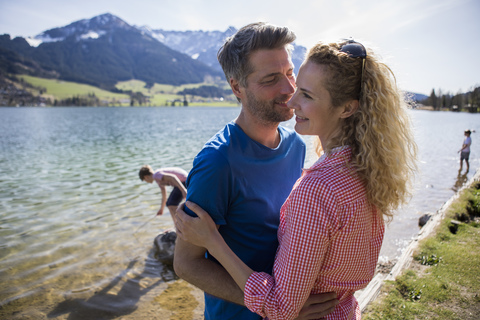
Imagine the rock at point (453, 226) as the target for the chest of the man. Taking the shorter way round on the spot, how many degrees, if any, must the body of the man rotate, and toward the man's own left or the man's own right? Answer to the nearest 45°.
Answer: approximately 90° to the man's own left

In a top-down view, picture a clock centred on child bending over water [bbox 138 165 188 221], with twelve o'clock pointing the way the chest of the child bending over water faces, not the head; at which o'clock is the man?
The man is roughly at 9 o'clock from the child bending over water.

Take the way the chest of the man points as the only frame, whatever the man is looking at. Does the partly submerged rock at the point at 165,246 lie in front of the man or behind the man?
behind

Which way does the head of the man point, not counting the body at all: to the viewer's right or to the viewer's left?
to the viewer's right

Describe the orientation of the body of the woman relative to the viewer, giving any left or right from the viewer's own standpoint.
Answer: facing away from the viewer and to the left of the viewer

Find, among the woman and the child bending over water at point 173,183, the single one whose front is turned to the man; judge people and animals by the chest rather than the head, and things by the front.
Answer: the woman

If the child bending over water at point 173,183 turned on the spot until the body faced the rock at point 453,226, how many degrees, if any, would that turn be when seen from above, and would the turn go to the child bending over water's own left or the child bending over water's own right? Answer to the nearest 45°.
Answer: approximately 135° to the child bending over water's own left

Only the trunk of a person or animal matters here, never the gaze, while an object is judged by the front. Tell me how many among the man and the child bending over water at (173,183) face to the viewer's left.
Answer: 1

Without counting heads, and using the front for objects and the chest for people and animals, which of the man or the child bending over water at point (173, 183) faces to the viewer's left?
the child bending over water

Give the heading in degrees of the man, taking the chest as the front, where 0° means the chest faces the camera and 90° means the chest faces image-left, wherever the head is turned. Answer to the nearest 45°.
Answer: approximately 315°

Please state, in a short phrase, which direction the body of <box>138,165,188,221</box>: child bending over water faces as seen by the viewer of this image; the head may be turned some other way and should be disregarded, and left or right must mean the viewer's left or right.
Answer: facing to the left of the viewer

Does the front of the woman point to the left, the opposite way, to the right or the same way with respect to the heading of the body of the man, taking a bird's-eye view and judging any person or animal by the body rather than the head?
the opposite way
